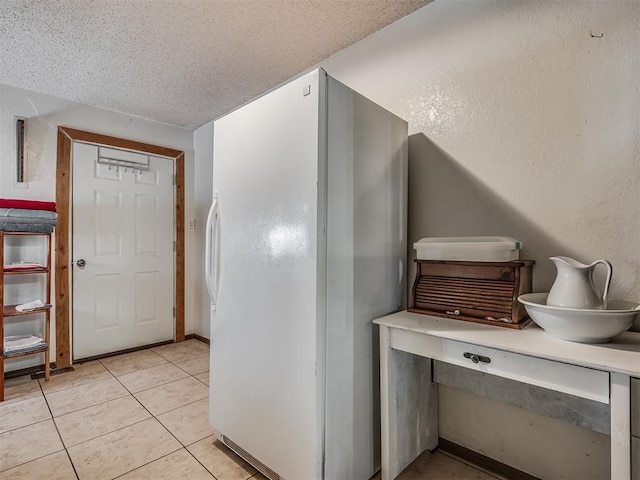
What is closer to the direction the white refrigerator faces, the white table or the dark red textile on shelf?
the dark red textile on shelf

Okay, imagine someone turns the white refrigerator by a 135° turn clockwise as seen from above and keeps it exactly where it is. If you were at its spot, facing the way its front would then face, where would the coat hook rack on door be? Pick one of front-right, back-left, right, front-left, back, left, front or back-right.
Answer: front-left

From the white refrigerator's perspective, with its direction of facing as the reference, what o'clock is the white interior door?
The white interior door is roughly at 3 o'clock from the white refrigerator.

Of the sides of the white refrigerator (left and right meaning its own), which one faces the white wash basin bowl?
left

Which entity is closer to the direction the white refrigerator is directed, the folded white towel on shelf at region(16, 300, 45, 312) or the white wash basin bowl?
the folded white towel on shelf

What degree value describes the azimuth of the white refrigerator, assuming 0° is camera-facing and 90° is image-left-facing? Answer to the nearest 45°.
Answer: approximately 45°

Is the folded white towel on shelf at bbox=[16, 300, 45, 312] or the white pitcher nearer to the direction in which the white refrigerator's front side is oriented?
the folded white towel on shelf

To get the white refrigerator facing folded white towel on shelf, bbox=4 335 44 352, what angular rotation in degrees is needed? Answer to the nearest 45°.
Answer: approximately 90° to its right
